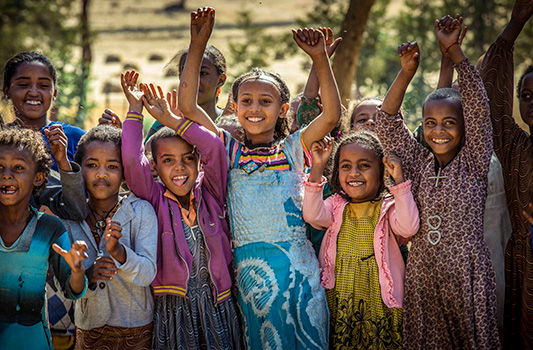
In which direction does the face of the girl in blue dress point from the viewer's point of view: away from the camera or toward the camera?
toward the camera

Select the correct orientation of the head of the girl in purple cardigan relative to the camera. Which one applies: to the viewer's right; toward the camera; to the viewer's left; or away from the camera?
toward the camera

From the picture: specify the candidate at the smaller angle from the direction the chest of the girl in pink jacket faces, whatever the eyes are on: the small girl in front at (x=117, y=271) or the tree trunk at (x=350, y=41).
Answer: the small girl in front

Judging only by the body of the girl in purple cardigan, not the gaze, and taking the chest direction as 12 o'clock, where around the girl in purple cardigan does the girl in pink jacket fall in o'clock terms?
The girl in pink jacket is roughly at 9 o'clock from the girl in purple cardigan.

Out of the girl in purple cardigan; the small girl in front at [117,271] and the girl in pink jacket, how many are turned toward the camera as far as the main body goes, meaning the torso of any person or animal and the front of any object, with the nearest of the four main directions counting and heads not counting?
3

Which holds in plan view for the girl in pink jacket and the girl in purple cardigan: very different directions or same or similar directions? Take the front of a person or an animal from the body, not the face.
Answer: same or similar directions

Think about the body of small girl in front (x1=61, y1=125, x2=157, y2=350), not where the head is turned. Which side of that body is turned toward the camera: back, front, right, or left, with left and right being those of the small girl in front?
front

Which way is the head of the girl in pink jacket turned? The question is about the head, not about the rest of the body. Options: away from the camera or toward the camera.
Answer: toward the camera

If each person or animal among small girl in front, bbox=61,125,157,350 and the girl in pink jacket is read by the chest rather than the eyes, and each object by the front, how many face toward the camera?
2

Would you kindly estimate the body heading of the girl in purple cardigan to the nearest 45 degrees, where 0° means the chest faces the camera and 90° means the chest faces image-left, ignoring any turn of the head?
approximately 0°

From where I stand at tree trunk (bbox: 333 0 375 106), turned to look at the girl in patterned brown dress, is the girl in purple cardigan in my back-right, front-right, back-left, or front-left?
front-right

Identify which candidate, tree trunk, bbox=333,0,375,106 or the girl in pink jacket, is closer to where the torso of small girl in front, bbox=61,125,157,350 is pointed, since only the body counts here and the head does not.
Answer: the girl in pink jacket

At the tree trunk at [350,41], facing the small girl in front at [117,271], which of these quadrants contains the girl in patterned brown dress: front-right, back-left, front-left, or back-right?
front-left
